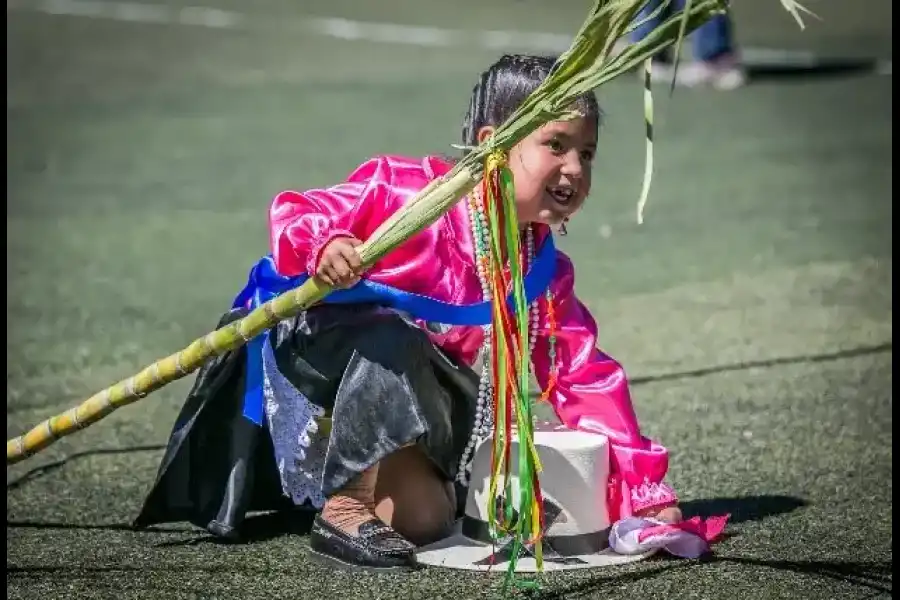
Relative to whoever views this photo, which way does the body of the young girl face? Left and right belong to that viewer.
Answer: facing the viewer and to the right of the viewer

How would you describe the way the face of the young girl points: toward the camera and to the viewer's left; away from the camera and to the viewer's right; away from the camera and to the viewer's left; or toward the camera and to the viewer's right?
toward the camera and to the viewer's right
